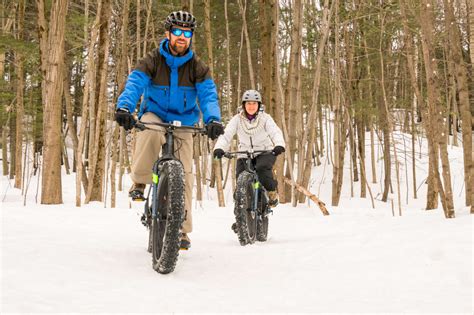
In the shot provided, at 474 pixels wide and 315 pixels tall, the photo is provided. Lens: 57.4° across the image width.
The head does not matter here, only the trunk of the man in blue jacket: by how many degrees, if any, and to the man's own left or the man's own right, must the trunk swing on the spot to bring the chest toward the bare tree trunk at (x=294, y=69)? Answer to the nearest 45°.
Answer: approximately 135° to the man's own left

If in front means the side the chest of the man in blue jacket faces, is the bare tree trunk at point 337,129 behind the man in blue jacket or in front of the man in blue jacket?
behind

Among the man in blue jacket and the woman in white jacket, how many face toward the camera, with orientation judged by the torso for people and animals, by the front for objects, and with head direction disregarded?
2

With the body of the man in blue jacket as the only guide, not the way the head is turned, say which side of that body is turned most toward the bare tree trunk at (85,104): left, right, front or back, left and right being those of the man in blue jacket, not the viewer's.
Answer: back

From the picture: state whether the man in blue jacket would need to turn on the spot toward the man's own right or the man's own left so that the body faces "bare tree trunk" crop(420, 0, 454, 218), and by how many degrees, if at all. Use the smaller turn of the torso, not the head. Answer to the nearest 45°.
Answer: approximately 135° to the man's own left

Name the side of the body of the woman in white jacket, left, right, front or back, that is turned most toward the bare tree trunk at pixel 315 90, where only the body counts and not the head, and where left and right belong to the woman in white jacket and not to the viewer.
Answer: back

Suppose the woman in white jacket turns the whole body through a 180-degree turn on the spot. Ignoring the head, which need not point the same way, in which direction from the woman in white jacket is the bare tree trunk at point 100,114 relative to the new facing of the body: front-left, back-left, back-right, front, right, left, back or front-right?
front-left

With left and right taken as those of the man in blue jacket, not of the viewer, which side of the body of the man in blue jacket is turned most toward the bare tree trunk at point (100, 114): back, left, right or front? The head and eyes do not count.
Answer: back

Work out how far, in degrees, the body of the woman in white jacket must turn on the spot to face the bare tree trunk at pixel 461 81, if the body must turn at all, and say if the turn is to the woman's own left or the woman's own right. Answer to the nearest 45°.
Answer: approximately 90° to the woman's own left
